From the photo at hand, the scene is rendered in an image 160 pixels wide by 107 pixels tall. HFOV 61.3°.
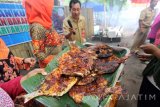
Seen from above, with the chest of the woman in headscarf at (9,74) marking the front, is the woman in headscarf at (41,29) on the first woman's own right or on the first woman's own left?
on the first woman's own left

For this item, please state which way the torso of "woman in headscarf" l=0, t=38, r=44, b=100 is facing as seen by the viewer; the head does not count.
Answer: to the viewer's right
